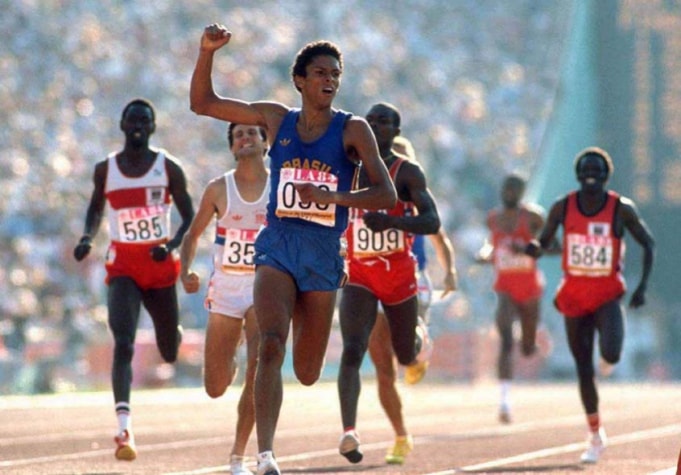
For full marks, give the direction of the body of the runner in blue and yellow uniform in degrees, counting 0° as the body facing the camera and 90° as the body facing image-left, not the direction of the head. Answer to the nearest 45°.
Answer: approximately 0°

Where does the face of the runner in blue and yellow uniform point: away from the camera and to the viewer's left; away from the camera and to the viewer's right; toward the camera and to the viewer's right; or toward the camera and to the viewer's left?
toward the camera and to the viewer's right
